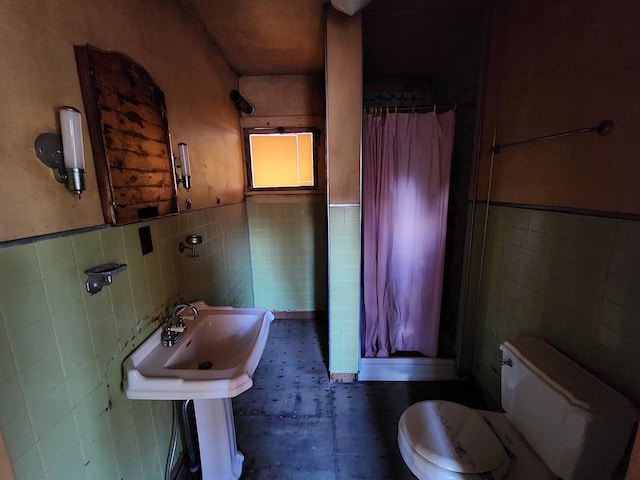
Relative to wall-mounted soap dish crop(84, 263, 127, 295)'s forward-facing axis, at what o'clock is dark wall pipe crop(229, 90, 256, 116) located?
The dark wall pipe is roughly at 9 o'clock from the wall-mounted soap dish.

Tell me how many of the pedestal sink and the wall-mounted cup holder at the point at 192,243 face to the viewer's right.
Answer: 2

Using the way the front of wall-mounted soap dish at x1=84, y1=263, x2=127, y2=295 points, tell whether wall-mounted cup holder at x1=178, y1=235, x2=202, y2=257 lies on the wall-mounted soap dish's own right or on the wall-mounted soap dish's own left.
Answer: on the wall-mounted soap dish's own left

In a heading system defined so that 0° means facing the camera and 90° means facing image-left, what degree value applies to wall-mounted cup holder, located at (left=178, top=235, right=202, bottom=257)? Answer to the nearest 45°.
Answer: approximately 270°

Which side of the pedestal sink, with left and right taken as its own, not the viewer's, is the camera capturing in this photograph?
right

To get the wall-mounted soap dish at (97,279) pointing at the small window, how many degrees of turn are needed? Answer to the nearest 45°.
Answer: approximately 90° to its left

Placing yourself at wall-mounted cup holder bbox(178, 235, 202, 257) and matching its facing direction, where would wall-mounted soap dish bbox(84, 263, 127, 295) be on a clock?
wall-mounted soap dish bbox(84, 263, 127, 295) is roughly at 4 o'clock from wall-mounted cup holder bbox(178, 235, 202, 257).

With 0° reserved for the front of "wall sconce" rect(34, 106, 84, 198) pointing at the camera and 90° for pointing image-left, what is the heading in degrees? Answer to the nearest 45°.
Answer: approximately 315°
